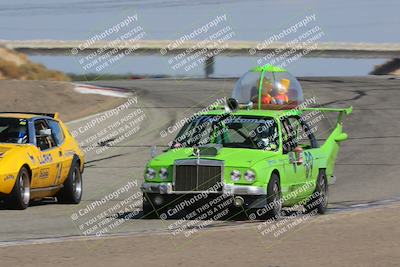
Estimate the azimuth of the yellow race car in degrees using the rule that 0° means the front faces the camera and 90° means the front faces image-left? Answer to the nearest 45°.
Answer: approximately 45°

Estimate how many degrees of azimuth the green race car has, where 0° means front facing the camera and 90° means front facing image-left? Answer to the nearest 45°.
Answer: approximately 45°

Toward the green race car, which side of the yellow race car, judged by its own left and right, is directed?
left

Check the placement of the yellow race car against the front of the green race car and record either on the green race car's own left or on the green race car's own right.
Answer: on the green race car's own right
